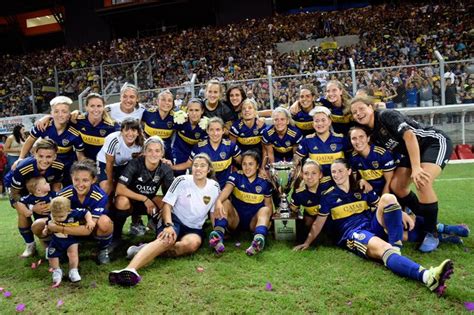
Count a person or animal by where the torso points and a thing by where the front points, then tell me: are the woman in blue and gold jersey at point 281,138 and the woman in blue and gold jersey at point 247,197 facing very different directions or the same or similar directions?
same or similar directions

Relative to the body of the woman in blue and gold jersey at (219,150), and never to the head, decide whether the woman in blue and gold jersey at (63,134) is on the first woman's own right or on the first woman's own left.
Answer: on the first woman's own right

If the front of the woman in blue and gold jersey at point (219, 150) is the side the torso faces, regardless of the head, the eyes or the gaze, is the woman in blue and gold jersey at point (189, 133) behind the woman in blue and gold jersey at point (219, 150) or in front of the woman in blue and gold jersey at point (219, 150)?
behind

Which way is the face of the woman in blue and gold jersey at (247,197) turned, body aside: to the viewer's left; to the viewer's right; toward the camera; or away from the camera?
toward the camera

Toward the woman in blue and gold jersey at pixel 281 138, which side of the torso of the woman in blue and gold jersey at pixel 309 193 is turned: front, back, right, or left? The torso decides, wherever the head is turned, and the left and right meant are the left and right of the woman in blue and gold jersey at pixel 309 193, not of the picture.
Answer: back

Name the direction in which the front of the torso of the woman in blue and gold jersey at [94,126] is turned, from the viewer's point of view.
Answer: toward the camera

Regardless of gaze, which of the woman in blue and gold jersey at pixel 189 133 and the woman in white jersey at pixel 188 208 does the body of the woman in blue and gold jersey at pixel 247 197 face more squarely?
the woman in white jersey

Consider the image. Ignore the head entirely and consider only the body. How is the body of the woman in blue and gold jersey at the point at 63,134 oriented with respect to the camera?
toward the camera

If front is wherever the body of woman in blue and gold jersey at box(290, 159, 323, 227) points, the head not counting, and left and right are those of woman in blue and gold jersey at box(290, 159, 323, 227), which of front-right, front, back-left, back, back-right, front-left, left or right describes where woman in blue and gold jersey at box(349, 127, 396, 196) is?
left

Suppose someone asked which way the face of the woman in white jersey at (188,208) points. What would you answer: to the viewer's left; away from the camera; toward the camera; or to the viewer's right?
toward the camera

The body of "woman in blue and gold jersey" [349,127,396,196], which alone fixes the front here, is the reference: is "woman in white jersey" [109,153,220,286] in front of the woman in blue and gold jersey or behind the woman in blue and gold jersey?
in front

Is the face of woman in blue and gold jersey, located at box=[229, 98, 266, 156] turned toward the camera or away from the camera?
toward the camera

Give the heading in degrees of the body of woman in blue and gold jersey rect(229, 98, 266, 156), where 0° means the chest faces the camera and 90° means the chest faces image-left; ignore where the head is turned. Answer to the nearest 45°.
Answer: approximately 0°

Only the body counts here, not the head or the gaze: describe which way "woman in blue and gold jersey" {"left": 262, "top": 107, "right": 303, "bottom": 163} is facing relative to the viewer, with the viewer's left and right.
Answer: facing the viewer

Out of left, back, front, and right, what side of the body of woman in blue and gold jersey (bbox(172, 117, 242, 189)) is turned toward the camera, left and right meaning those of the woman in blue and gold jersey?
front

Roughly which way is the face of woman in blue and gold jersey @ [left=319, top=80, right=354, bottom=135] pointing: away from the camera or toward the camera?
toward the camera
